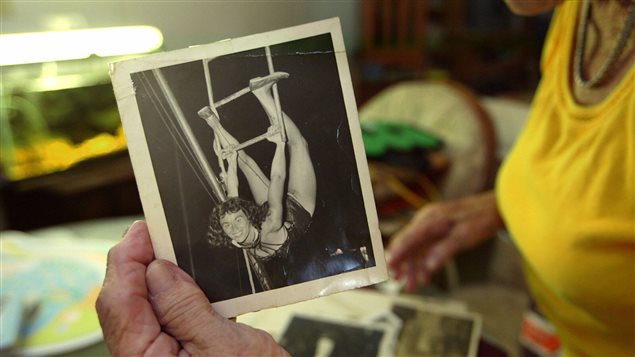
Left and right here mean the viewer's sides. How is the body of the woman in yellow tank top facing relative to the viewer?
facing the viewer and to the left of the viewer

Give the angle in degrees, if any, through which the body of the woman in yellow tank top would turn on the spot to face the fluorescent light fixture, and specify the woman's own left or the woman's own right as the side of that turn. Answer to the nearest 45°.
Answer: approximately 90° to the woman's own right
